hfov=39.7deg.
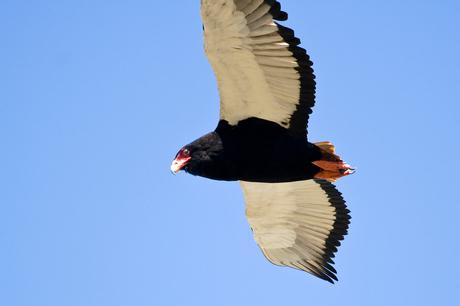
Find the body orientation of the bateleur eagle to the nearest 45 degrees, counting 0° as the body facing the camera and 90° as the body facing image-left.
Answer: approximately 90°
